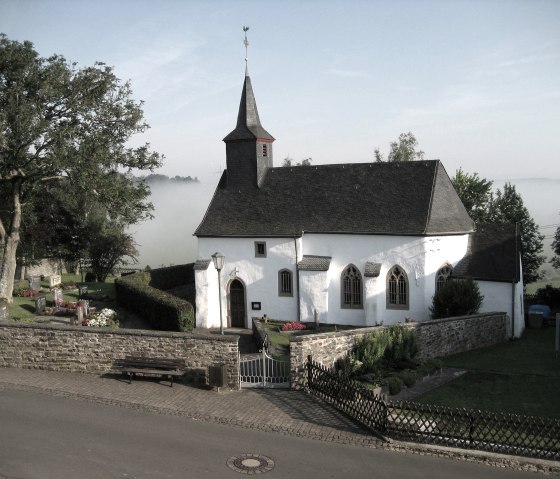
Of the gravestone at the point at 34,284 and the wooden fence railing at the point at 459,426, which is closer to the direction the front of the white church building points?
the wooden fence railing

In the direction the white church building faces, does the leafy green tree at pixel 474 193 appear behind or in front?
behind

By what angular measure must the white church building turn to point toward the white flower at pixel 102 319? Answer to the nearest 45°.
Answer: approximately 45° to its right

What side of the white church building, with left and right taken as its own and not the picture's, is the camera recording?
front

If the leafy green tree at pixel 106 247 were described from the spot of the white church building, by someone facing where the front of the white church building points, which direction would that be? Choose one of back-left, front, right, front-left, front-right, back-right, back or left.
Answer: back-right

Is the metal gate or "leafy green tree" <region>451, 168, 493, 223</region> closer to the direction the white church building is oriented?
the metal gate

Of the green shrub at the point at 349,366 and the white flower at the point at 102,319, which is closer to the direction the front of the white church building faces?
the green shrub

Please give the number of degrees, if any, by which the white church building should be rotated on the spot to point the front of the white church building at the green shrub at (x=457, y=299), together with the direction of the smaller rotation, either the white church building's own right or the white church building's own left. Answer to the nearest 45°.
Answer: approximately 45° to the white church building's own left

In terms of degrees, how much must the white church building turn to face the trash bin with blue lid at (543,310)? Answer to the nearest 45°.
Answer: approximately 90° to its left

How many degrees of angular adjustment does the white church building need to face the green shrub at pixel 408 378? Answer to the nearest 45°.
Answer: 0° — it already faces it

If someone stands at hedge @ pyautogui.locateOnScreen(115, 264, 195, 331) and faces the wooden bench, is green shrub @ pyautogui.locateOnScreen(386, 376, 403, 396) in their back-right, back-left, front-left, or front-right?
front-left

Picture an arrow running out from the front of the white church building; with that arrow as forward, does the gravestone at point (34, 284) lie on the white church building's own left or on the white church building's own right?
on the white church building's own right

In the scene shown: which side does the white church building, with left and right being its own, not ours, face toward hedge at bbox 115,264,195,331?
right

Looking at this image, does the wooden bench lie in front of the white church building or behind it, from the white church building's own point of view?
in front

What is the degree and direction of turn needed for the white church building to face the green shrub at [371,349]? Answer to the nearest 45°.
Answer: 0° — it already faces it

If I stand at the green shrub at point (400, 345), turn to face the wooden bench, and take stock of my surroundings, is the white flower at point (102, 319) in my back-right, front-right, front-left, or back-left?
front-right
